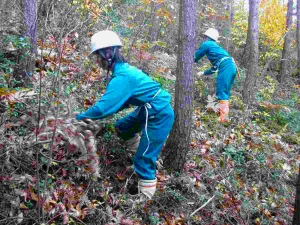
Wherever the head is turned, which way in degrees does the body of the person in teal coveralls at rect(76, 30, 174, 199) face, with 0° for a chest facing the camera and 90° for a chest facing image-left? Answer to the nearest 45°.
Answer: approximately 90°

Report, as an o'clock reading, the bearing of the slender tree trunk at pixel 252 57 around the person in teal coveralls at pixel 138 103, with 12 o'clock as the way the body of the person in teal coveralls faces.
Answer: The slender tree trunk is roughly at 4 o'clock from the person in teal coveralls.

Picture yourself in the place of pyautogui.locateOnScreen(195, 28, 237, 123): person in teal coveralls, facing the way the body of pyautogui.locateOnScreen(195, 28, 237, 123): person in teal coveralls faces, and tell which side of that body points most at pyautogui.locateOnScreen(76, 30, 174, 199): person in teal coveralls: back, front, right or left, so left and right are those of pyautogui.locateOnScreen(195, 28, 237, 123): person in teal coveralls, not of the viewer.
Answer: left

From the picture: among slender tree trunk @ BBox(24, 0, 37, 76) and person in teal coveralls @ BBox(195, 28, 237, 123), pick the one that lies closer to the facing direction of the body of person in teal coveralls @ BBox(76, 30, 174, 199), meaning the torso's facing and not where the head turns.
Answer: the slender tree trunk

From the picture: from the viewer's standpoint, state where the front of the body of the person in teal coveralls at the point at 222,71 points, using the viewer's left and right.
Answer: facing to the left of the viewer

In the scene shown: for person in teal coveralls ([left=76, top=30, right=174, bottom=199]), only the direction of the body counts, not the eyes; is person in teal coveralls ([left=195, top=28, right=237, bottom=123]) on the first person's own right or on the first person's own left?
on the first person's own right

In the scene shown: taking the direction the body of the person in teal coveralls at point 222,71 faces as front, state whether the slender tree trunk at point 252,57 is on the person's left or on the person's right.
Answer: on the person's right

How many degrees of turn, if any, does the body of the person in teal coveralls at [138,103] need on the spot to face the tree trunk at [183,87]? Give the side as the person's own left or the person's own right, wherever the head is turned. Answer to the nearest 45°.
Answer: approximately 135° to the person's own right

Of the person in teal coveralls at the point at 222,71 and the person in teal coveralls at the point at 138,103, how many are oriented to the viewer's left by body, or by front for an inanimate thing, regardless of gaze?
2

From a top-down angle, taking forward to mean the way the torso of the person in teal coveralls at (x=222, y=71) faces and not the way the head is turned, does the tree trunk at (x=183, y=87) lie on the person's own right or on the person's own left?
on the person's own left
